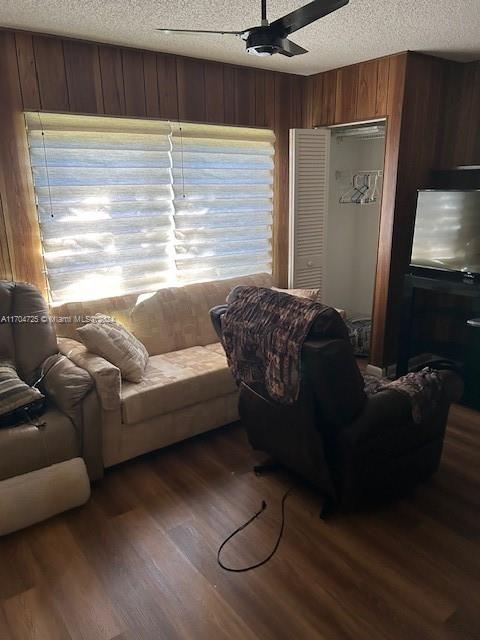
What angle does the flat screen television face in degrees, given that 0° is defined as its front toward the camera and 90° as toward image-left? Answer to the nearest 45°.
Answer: approximately 45°

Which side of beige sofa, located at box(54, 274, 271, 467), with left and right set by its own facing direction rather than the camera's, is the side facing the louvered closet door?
left

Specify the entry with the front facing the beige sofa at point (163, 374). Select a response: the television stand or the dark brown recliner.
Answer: the television stand

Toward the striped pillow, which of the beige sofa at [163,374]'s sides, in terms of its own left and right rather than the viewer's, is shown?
right

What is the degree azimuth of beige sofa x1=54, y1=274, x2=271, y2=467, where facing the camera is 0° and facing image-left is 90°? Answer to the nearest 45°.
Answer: approximately 315°

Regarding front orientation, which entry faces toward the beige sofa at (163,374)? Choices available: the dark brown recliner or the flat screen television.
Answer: the flat screen television

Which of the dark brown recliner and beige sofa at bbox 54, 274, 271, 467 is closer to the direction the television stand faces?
the beige sofa

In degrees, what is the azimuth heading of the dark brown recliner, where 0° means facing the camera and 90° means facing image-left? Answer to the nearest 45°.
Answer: approximately 225°
